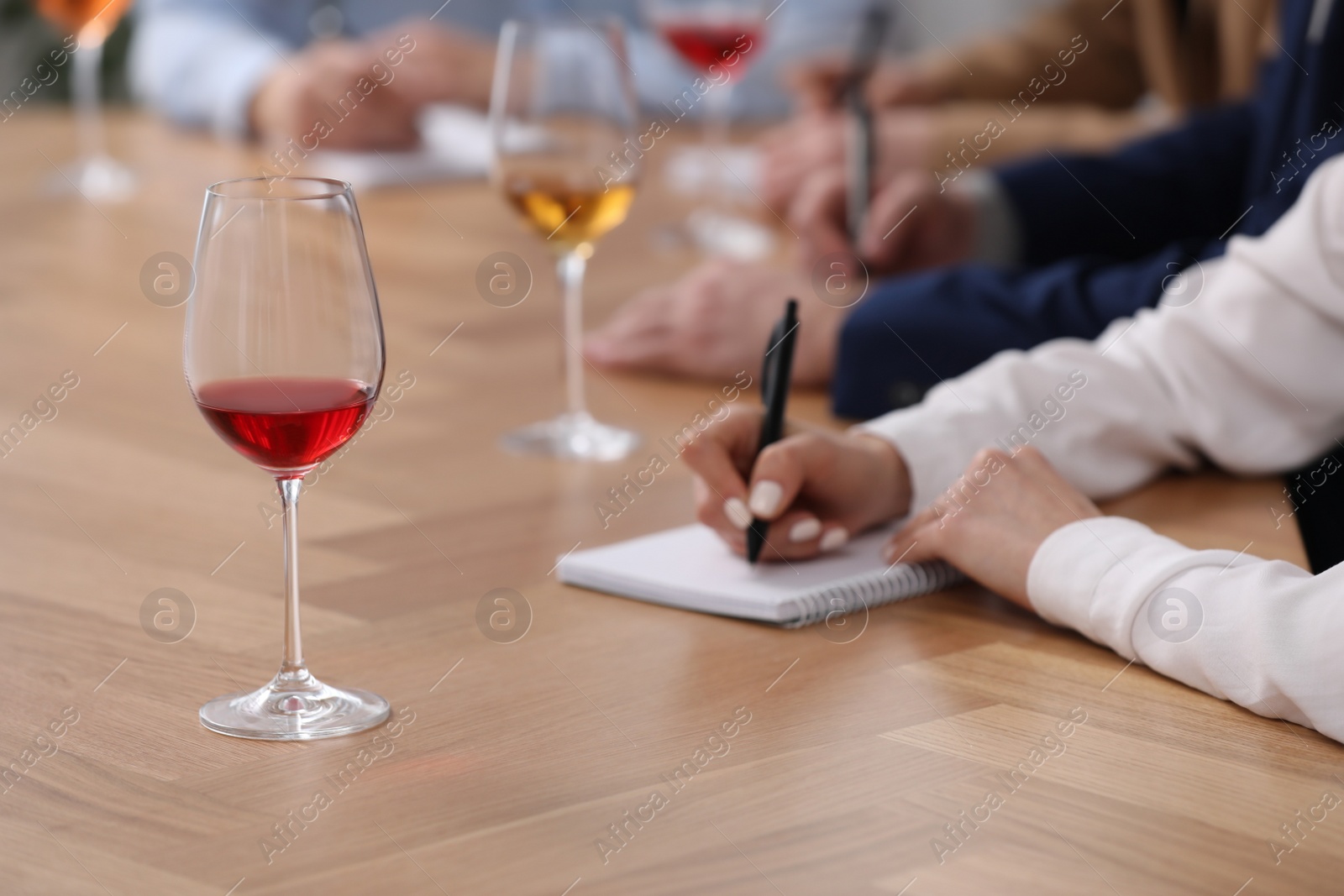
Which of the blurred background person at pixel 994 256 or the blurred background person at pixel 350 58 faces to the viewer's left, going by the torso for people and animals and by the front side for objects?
the blurred background person at pixel 994 256

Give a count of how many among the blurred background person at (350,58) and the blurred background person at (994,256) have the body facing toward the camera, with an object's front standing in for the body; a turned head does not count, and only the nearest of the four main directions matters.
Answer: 1

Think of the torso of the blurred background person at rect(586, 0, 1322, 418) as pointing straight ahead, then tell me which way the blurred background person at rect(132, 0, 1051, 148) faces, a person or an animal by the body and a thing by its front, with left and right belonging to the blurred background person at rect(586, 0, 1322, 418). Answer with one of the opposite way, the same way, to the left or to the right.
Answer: to the left

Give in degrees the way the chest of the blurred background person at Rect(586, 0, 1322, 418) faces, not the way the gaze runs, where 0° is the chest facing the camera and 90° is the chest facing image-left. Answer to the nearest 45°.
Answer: approximately 90°

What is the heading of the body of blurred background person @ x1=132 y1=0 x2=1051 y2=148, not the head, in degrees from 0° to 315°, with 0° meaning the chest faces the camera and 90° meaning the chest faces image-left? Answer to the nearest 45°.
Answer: approximately 0°
